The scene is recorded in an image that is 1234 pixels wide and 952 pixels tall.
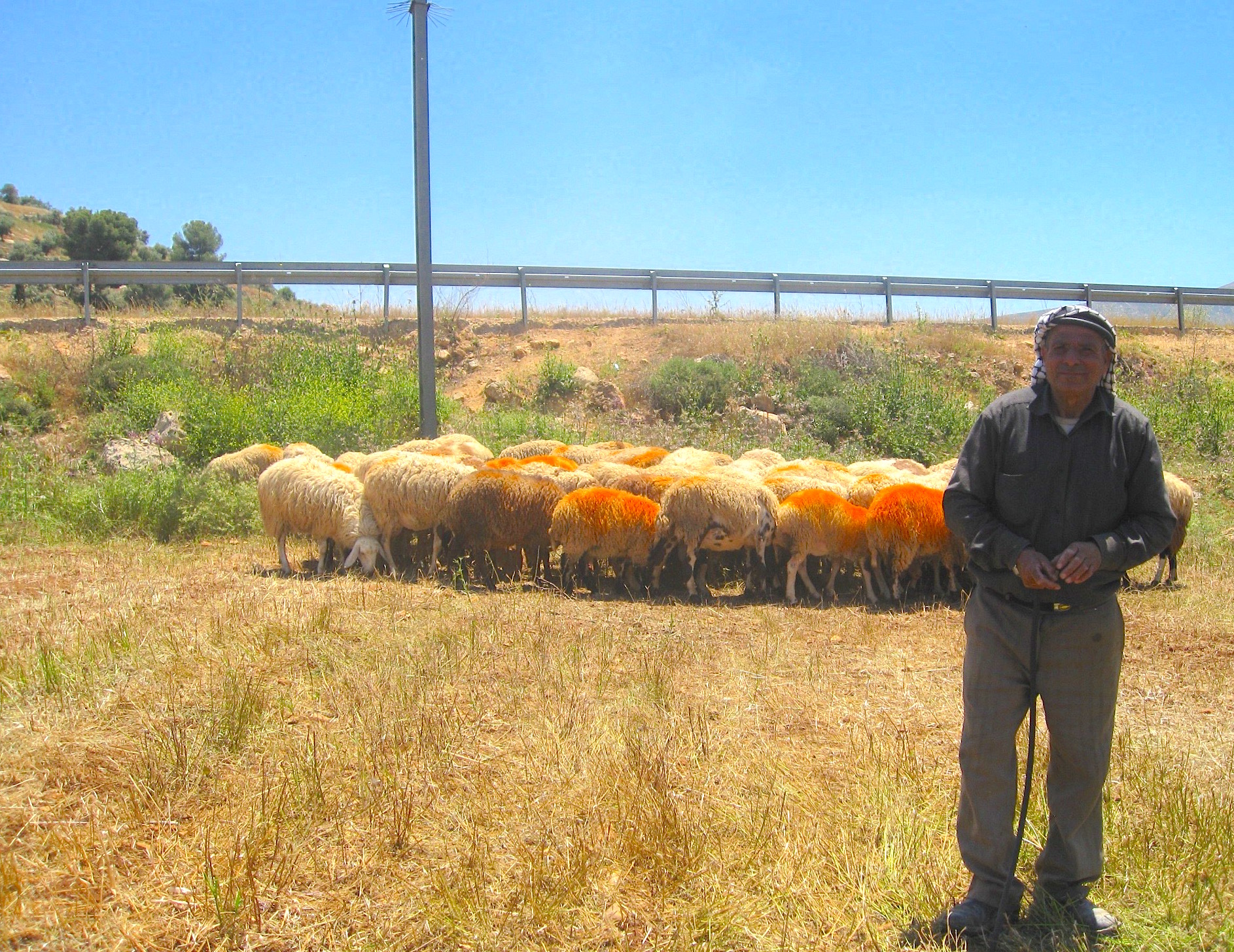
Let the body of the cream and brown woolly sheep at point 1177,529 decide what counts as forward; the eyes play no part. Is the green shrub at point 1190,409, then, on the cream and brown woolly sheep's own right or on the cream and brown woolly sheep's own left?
on the cream and brown woolly sheep's own right

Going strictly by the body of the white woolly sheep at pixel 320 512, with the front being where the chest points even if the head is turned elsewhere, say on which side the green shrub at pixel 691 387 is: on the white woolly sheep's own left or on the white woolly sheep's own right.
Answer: on the white woolly sheep's own left

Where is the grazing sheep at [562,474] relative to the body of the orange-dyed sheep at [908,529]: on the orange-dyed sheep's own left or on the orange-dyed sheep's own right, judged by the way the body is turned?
on the orange-dyed sheep's own left

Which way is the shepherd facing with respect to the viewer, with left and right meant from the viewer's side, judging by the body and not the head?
facing the viewer

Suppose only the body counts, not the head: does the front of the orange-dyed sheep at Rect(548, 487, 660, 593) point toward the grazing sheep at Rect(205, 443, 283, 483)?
no
